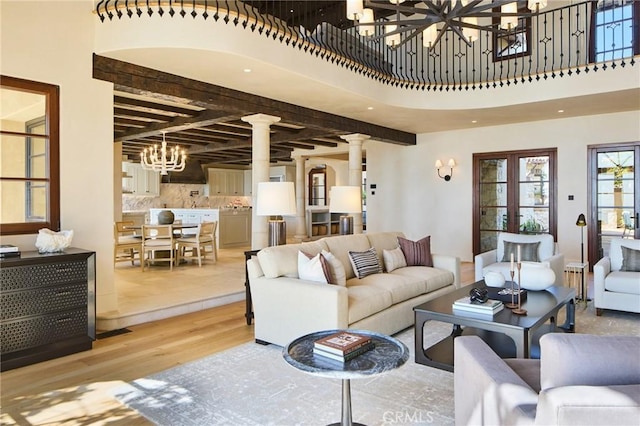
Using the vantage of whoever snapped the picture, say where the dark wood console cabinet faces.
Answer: facing the viewer and to the right of the viewer

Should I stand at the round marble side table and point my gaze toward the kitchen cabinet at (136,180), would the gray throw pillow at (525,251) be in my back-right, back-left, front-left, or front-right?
front-right

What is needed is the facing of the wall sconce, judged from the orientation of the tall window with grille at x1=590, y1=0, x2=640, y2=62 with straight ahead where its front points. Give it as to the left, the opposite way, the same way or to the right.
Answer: the same way

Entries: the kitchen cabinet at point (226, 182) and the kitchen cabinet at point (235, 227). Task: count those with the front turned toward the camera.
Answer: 2

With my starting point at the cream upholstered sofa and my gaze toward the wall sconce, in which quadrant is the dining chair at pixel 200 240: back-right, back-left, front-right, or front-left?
front-left

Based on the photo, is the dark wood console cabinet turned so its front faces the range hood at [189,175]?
no

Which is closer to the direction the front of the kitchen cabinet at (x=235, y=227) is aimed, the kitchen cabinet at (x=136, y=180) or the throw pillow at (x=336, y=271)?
the throw pillow

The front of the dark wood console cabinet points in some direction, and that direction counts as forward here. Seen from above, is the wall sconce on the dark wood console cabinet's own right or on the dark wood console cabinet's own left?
on the dark wood console cabinet's own left

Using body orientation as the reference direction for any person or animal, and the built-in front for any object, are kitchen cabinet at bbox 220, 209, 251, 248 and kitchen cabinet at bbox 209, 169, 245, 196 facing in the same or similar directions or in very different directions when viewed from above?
same or similar directions

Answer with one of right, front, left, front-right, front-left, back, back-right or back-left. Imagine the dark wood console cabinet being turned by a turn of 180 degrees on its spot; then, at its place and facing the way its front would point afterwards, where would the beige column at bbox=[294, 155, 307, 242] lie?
right

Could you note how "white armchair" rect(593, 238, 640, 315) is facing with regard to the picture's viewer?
facing the viewer and to the left of the viewer

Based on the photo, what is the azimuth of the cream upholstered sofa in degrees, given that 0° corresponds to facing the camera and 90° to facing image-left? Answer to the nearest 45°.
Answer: approximately 315°

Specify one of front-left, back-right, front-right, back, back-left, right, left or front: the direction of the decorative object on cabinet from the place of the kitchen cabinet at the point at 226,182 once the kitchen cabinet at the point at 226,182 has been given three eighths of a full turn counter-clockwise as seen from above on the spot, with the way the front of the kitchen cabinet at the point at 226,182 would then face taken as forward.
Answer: back-right

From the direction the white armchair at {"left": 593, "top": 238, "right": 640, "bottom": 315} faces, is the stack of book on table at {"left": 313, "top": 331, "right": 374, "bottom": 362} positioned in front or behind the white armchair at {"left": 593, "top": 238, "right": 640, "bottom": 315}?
in front

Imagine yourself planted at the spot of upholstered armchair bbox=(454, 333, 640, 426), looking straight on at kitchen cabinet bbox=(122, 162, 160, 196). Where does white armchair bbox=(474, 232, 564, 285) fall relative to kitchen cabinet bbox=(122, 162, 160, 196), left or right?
right

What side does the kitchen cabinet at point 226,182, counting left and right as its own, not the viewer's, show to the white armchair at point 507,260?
front

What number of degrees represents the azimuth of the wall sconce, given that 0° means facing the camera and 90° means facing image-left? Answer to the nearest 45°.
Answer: approximately 45°

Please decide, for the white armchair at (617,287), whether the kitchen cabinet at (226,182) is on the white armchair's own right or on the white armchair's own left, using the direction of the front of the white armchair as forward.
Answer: on the white armchair's own right

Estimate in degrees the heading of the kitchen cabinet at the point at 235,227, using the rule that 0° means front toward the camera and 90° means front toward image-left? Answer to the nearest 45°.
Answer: approximately 0°

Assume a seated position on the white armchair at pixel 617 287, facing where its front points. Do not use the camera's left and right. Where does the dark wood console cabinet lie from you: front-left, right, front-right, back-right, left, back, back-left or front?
front

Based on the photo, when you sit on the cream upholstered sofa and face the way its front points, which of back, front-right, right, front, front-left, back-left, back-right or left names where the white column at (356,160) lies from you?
back-left
